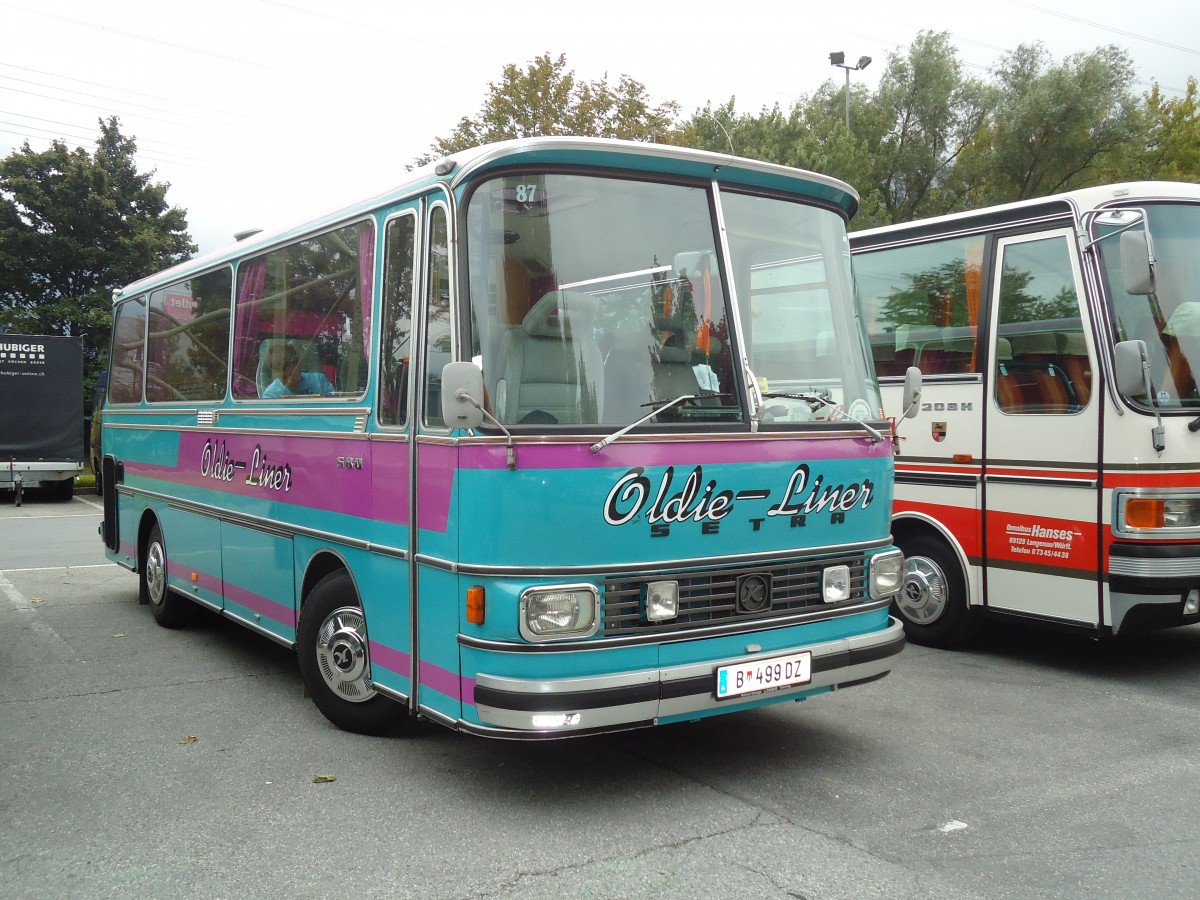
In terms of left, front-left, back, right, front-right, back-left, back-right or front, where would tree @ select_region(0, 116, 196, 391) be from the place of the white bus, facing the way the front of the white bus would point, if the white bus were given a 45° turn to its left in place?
back-left

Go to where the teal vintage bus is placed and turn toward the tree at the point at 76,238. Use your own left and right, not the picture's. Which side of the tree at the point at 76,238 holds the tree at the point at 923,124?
right

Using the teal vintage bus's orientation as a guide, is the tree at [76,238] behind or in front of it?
behind

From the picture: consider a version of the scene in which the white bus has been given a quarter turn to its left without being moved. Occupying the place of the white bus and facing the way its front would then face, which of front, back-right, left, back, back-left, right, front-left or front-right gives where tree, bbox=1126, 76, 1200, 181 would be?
front-left

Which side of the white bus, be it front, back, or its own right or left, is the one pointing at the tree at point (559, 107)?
back

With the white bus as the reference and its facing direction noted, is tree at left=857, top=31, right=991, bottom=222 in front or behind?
behind

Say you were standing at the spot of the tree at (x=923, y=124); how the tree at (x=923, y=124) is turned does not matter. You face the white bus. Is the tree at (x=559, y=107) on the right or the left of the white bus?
right

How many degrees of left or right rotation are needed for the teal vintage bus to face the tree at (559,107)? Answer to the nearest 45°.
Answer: approximately 135° to its left

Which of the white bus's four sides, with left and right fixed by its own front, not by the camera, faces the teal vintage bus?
right
